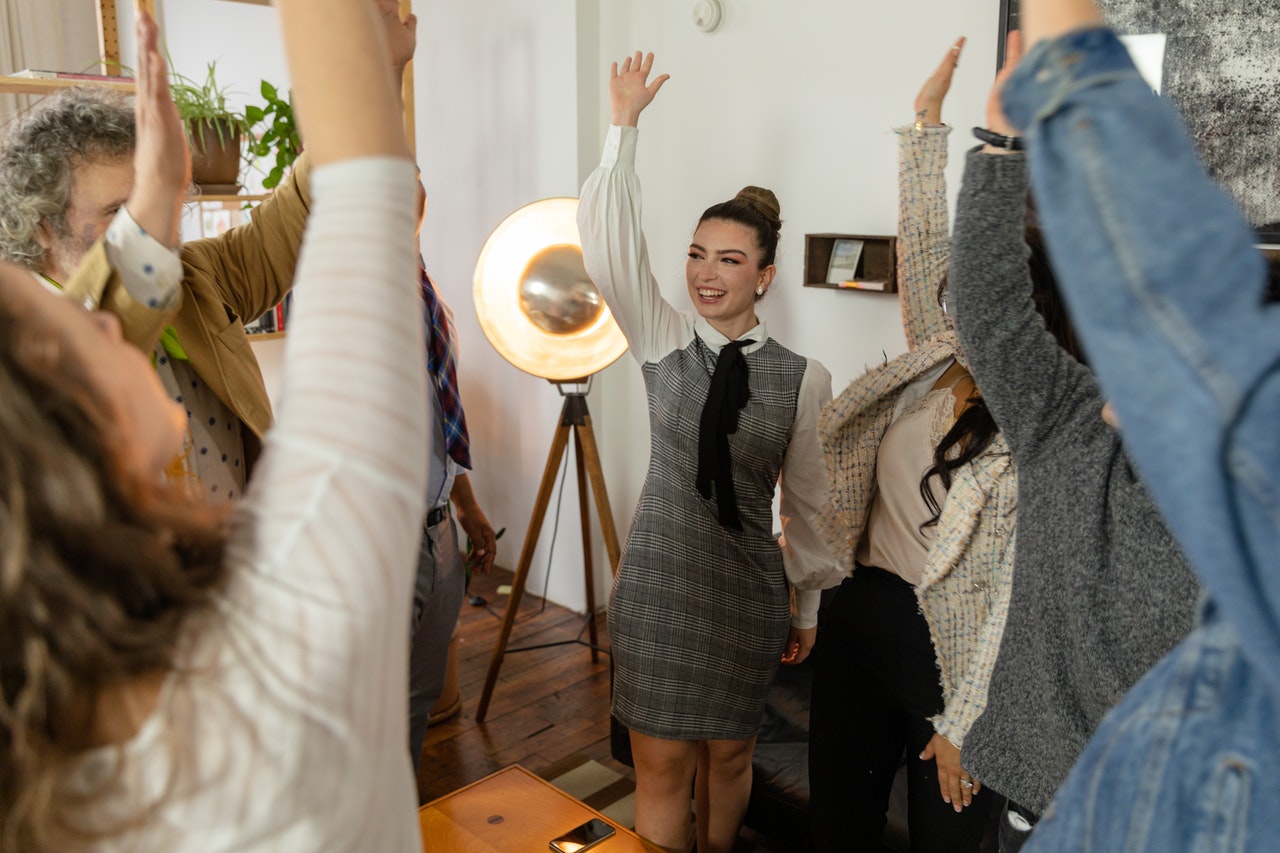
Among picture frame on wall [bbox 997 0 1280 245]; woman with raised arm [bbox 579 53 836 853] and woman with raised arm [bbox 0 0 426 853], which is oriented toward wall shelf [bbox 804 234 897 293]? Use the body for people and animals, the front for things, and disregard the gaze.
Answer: woman with raised arm [bbox 0 0 426 853]

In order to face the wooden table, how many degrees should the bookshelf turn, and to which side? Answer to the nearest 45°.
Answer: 0° — it already faces it

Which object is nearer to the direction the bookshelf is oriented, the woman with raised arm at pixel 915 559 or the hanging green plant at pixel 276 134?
the woman with raised arm

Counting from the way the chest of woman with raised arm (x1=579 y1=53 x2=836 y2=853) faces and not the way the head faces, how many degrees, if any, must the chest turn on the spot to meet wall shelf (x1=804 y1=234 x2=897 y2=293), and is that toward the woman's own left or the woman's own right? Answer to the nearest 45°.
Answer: approximately 135° to the woman's own left

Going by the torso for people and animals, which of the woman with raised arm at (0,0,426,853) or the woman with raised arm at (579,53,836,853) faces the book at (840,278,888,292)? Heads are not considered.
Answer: the woman with raised arm at (0,0,426,853)

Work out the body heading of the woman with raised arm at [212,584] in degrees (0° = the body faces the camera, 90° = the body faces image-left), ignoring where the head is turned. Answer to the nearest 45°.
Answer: approximately 225°

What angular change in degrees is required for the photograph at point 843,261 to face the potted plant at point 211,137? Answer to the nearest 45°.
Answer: approximately 90° to its right

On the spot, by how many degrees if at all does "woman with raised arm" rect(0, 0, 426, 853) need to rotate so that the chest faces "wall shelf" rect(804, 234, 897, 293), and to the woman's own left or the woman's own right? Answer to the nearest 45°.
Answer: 0° — they already face it
